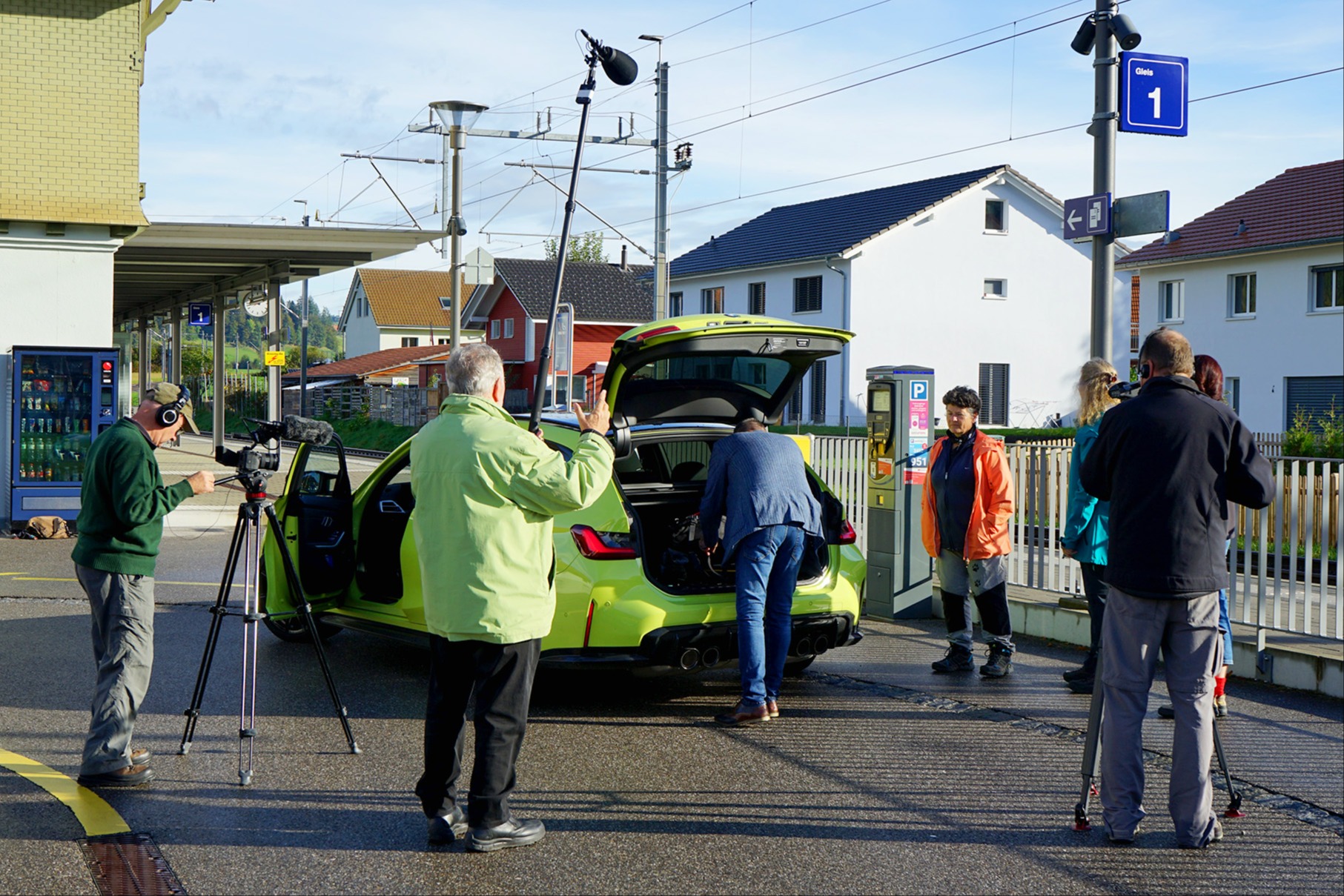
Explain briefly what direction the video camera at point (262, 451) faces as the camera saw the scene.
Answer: facing to the right of the viewer

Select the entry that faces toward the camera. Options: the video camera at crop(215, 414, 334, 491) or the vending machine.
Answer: the vending machine

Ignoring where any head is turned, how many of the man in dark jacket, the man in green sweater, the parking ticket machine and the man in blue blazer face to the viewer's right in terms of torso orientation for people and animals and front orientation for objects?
1

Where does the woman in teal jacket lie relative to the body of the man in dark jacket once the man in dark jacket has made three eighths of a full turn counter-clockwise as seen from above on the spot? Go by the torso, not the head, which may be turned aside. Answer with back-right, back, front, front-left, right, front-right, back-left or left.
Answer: back-right

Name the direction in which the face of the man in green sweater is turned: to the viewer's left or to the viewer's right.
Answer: to the viewer's right

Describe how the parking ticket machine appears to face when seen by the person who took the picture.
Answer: facing the viewer and to the left of the viewer

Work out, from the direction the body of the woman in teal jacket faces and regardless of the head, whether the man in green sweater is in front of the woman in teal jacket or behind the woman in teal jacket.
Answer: in front

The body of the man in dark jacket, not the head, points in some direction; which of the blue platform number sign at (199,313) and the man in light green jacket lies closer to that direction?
the blue platform number sign

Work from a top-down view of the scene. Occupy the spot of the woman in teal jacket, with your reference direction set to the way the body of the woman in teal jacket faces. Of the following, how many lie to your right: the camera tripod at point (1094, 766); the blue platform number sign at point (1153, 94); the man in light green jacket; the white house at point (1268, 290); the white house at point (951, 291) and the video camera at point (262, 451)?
3

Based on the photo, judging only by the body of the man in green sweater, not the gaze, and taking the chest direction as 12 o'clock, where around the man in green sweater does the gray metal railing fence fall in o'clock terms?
The gray metal railing fence is roughly at 12 o'clock from the man in green sweater.

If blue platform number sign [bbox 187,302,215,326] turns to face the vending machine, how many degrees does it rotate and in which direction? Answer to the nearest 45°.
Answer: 0° — it already faces it

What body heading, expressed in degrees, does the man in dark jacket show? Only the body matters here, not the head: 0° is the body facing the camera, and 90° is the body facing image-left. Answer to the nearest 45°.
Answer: approximately 180°

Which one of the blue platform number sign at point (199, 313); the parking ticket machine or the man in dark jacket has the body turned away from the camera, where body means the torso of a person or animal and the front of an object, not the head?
the man in dark jacket

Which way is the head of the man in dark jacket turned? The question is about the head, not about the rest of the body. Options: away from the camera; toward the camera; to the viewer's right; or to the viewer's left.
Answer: away from the camera

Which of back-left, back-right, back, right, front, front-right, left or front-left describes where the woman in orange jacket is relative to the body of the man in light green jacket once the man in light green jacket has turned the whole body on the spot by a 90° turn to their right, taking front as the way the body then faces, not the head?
left

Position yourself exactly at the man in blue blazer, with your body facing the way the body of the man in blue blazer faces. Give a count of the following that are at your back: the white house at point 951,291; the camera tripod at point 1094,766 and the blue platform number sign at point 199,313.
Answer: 1

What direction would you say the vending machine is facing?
toward the camera

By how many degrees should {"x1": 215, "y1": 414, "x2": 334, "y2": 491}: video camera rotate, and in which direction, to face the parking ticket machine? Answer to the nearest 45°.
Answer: approximately 45° to its left

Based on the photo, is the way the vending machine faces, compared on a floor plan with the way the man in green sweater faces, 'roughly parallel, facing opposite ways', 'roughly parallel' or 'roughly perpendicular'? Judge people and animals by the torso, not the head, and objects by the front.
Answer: roughly perpendicular
